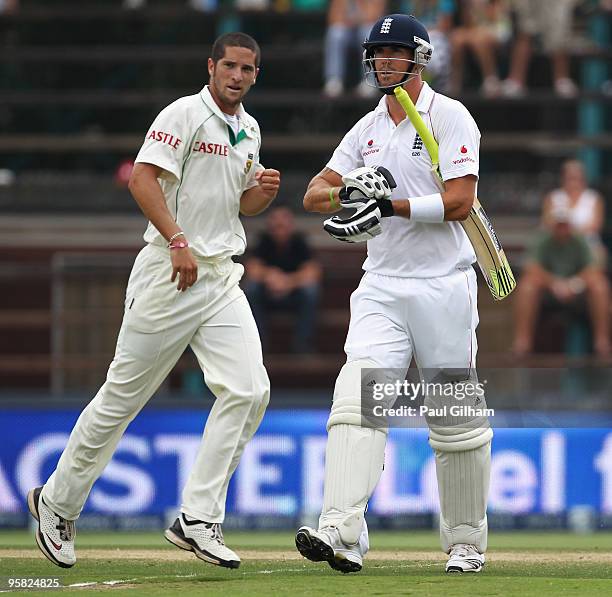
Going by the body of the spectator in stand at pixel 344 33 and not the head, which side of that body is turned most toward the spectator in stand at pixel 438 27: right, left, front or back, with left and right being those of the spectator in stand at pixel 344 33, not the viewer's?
left

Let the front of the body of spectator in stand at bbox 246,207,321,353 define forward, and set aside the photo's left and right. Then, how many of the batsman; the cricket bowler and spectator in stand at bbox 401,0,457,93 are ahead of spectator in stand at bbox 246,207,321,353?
2

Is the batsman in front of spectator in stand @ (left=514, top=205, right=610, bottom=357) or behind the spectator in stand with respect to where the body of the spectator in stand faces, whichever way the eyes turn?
in front

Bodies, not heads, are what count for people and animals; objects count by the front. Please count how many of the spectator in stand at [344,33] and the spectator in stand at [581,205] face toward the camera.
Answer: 2

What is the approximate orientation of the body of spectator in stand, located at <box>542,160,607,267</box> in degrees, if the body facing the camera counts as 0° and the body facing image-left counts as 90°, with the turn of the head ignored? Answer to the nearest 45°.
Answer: approximately 0°
